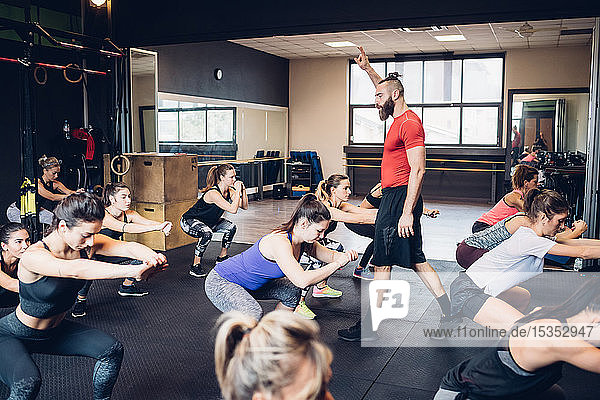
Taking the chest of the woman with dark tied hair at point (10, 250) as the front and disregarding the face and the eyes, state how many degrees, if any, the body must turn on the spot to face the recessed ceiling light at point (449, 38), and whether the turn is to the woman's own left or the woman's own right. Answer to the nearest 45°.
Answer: approximately 90° to the woman's own left

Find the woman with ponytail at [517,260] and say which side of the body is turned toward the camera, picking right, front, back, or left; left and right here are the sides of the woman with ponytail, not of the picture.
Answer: right

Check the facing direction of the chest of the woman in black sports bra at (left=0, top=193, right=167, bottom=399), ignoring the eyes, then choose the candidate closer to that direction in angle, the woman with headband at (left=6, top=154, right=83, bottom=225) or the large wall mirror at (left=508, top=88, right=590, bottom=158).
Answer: the large wall mirror

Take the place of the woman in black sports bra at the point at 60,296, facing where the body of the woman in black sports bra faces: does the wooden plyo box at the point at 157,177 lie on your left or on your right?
on your left

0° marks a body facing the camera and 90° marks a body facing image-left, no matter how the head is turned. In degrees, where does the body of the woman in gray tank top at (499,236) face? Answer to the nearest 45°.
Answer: approximately 270°

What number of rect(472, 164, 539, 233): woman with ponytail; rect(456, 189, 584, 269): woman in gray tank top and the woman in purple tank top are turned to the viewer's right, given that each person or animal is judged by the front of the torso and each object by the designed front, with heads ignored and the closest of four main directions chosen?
3

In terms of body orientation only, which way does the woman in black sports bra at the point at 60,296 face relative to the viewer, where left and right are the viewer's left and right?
facing the viewer and to the right of the viewer

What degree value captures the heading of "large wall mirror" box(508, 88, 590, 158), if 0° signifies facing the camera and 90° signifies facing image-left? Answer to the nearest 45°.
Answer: approximately 0°

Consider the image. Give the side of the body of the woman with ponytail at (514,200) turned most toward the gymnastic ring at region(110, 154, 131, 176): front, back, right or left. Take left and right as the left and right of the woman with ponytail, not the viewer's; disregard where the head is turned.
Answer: back

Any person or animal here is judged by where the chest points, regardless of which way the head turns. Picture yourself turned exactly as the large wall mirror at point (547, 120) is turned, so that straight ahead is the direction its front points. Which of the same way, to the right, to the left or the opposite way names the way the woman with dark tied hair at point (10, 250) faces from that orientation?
to the left

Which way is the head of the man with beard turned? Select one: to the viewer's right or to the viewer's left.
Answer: to the viewer's left

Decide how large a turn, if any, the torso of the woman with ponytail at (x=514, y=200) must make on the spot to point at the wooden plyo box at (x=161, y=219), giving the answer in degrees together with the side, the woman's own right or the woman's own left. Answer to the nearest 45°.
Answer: approximately 180°

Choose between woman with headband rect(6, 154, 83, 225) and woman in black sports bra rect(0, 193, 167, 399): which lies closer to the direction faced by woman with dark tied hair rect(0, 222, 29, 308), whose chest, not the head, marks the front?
the woman in black sports bra

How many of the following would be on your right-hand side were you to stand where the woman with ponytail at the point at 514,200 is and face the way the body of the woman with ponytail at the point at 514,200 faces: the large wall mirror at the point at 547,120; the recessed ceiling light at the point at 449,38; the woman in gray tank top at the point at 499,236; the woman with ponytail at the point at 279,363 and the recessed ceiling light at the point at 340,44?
2

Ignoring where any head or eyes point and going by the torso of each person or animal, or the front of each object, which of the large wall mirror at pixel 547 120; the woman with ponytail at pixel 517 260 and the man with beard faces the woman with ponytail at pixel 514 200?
the large wall mirror
